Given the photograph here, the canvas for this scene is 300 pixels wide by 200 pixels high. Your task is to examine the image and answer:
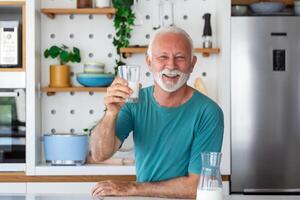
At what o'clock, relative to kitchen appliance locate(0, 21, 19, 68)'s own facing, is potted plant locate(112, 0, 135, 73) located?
The potted plant is roughly at 9 o'clock from the kitchen appliance.

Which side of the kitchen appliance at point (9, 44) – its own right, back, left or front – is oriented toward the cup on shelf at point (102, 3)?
left

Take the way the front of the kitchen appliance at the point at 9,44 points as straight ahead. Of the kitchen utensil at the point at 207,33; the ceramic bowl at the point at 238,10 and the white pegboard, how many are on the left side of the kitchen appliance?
3

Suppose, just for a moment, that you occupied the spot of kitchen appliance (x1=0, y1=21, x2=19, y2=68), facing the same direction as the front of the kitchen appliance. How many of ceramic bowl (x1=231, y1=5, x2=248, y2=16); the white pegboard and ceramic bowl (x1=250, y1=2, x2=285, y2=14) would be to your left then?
3

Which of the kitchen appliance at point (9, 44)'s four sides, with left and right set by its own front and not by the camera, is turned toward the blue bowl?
left

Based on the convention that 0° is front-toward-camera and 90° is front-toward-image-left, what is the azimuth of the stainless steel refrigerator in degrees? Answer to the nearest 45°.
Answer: approximately 0°
